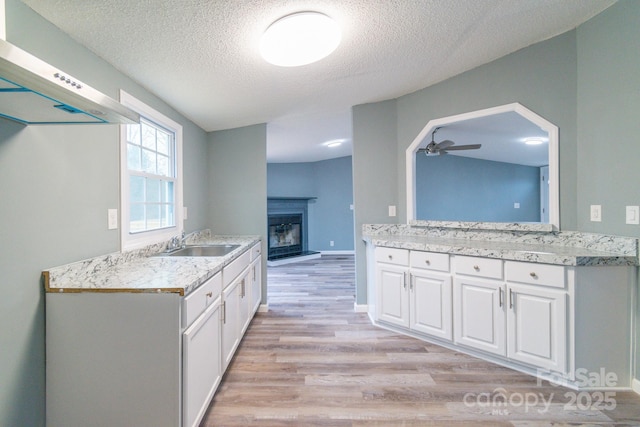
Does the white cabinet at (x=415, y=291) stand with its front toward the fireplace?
no

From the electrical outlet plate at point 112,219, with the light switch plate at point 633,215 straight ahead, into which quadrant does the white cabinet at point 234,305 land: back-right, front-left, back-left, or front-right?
front-left

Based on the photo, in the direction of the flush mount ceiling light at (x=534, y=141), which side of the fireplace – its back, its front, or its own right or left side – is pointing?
front

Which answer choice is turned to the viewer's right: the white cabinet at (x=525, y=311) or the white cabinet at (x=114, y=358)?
the white cabinet at (x=114, y=358)

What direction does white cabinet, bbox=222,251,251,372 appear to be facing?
to the viewer's right

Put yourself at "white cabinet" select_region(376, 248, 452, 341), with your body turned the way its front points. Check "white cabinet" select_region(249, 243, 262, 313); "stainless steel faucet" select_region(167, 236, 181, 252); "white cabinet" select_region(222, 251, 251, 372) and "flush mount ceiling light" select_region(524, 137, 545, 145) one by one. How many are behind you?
1

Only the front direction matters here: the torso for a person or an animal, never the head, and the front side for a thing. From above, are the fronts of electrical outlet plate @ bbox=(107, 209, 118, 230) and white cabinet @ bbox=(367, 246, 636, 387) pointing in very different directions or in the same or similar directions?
very different directions

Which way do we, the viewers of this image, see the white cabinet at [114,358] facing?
facing to the right of the viewer

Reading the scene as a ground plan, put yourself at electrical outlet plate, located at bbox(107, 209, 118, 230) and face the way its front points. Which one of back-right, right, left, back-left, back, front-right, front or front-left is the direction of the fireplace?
left

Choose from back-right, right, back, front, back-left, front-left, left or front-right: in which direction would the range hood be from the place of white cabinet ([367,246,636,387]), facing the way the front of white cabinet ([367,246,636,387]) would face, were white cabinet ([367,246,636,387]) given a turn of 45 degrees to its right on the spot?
front-left

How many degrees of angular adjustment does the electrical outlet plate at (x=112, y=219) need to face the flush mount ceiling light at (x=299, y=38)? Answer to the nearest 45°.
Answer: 0° — it already faces it

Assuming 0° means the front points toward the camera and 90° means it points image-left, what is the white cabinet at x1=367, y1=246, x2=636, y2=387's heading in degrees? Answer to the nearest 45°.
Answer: approximately 45°

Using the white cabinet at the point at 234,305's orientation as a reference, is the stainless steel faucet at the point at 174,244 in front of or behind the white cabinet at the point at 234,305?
behind

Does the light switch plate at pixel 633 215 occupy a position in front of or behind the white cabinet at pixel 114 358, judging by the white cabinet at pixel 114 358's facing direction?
in front
